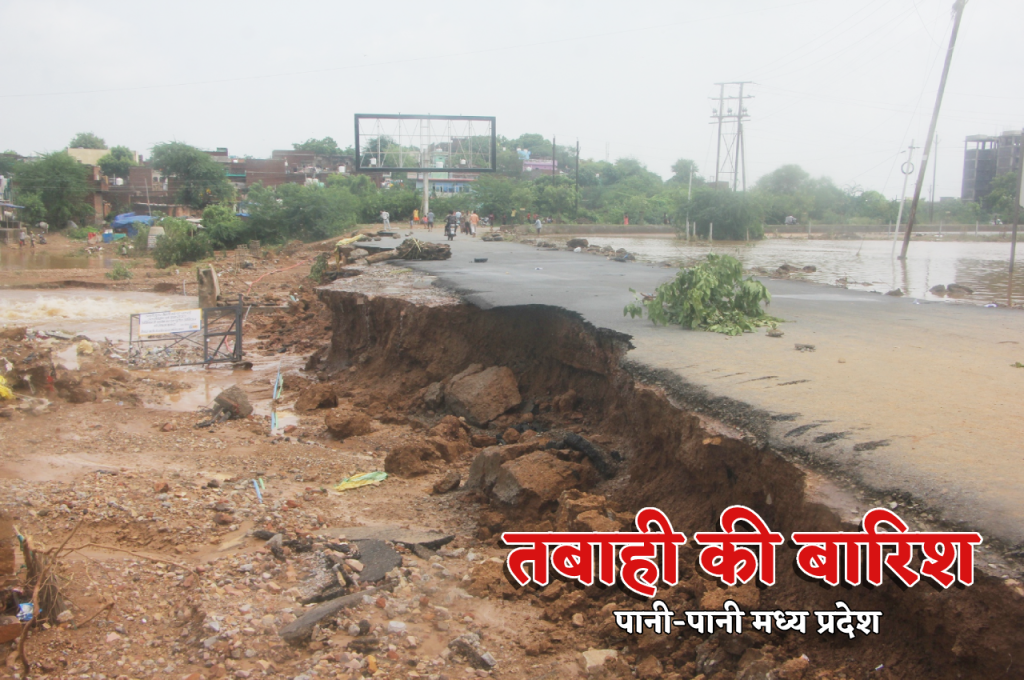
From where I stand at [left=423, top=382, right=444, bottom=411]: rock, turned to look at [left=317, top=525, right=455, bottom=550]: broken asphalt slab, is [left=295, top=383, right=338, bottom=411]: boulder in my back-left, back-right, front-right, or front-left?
back-right
